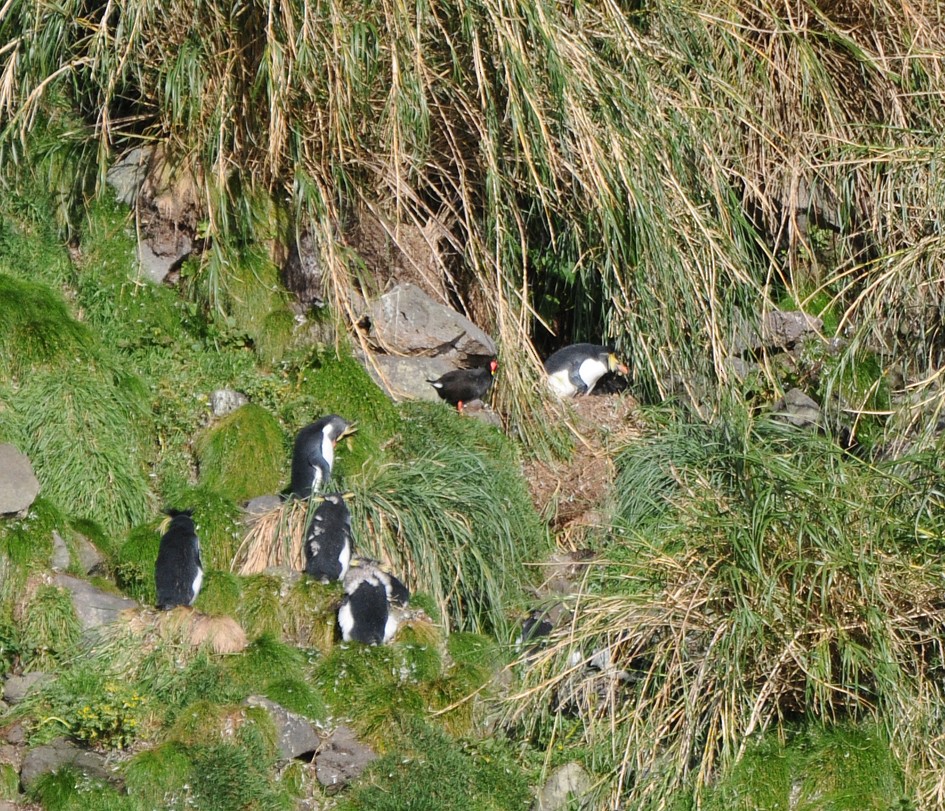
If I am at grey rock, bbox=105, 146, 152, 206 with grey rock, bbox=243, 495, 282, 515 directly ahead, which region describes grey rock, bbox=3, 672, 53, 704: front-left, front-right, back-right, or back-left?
front-right

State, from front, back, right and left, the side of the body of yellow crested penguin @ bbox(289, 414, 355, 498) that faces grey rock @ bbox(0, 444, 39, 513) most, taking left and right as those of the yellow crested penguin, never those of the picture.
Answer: back

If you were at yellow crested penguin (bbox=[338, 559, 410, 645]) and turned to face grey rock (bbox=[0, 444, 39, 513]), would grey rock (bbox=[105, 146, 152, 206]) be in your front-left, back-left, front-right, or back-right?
front-right

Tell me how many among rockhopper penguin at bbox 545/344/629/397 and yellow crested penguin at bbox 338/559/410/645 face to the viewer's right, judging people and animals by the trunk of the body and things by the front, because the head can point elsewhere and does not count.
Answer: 1

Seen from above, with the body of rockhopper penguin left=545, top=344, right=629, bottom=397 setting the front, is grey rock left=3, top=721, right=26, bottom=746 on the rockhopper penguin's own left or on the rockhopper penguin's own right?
on the rockhopper penguin's own right

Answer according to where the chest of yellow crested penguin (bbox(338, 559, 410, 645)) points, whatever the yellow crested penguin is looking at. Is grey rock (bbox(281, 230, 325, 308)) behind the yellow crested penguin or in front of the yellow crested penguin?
in front

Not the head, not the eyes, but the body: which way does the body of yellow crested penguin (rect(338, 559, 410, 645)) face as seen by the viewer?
away from the camera

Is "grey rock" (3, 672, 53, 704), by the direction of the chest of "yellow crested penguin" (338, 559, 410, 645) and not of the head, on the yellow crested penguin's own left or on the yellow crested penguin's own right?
on the yellow crested penguin's own left

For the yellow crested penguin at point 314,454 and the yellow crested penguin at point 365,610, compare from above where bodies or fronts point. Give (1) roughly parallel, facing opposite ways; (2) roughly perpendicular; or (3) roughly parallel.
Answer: roughly perpendicular

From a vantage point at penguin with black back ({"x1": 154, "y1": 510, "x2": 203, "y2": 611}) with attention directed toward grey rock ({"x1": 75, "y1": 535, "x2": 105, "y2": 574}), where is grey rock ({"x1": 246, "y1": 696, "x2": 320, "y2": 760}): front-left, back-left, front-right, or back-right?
back-left

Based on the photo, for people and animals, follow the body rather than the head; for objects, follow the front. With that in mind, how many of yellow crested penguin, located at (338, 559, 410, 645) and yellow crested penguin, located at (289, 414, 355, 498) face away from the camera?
1

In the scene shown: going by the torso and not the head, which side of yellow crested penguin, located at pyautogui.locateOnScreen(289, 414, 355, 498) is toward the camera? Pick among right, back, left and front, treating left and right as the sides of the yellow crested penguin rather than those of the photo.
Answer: right

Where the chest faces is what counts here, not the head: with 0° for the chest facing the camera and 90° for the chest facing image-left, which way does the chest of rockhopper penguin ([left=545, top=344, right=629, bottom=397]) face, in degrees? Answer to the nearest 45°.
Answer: approximately 270°

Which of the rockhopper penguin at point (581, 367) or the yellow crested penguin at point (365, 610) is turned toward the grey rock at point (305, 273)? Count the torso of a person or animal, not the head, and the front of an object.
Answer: the yellow crested penguin

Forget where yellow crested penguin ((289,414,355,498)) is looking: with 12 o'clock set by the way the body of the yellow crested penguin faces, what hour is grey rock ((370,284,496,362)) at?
The grey rock is roughly at 10 o'clock from the yellow crested penguin.

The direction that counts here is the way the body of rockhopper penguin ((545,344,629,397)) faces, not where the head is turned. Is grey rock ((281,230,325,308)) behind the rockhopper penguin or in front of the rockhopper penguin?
behind

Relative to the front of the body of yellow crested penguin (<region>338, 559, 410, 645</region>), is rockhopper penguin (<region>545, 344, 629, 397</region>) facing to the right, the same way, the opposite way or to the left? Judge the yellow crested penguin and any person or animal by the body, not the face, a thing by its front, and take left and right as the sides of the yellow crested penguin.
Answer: to the right

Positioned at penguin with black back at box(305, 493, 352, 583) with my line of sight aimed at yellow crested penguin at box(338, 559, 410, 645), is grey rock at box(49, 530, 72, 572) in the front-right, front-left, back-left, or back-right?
back-right

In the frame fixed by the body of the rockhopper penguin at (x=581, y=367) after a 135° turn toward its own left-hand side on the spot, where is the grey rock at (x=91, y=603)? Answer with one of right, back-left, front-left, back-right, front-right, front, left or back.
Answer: left

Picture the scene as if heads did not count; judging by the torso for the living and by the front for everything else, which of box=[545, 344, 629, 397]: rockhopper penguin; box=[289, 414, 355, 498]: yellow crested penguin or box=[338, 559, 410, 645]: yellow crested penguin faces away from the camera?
box=[338, 559, 410, 645]: yellow crested penguin
